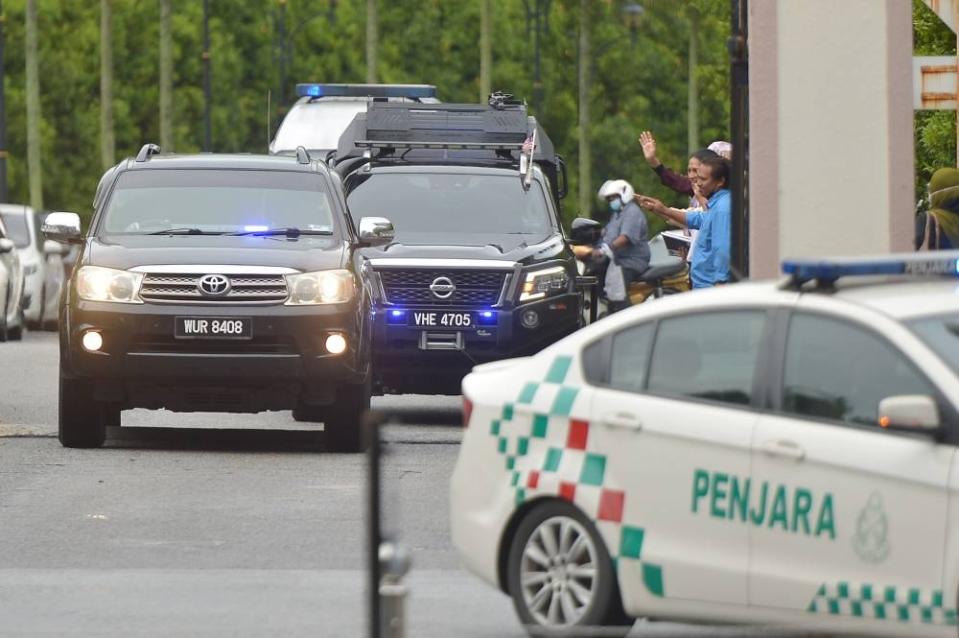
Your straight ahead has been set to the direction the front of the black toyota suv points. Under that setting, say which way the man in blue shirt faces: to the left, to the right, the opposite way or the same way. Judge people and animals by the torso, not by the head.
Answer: to the right

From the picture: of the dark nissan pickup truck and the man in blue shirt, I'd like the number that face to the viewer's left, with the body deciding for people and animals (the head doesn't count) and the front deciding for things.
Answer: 1

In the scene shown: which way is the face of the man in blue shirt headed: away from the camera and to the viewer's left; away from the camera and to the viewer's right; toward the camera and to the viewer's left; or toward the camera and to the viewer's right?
toward the camera and to the viewer's left

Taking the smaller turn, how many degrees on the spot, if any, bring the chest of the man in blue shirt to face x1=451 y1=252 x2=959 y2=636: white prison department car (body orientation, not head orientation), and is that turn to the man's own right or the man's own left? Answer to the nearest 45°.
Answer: approximately 90° to the man's own left

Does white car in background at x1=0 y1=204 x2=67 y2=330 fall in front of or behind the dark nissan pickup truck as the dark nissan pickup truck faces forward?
behind

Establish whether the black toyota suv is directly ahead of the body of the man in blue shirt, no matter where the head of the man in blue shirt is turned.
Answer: yes

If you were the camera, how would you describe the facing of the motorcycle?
facing the viewer and to the left of the viewer

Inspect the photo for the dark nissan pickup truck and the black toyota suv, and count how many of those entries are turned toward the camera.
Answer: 2

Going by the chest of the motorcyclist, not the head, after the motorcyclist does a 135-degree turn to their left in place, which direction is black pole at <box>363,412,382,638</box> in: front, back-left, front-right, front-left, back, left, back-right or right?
right

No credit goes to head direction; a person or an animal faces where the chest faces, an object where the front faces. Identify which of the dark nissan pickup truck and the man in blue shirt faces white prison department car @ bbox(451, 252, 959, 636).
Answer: the dark nissan pickup truck

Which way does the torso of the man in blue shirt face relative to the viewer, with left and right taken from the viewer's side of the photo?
facing to the left of the viewer

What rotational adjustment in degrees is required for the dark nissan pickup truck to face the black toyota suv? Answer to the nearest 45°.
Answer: approximately 45° to its right

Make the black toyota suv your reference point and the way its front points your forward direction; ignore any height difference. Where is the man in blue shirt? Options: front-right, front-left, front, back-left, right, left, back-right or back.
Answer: left

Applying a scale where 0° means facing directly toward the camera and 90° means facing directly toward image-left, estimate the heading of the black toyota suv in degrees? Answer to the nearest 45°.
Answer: approximately 0°

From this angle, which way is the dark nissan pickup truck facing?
toward the camera
